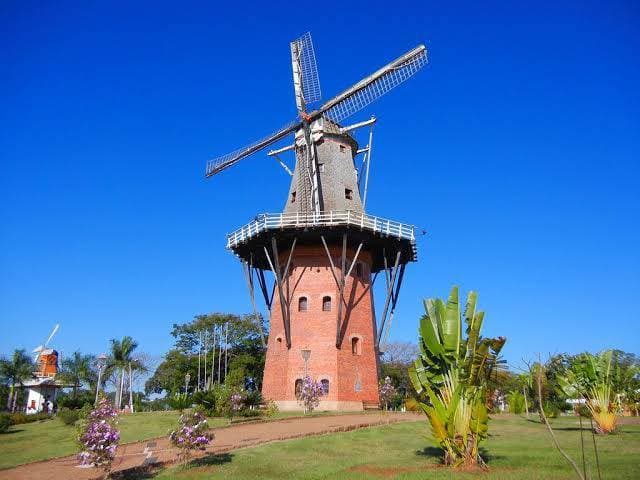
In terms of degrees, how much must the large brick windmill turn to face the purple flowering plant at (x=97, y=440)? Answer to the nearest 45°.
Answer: approximately 45° to its left

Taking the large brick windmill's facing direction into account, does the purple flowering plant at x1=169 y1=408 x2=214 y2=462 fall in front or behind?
in front

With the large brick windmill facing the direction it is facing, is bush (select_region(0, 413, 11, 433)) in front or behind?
in front

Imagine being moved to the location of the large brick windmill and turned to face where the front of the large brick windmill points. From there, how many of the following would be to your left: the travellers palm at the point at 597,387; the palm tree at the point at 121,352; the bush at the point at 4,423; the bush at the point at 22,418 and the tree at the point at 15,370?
1

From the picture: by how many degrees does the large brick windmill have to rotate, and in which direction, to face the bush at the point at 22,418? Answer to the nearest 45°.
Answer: approximately 45° to its right

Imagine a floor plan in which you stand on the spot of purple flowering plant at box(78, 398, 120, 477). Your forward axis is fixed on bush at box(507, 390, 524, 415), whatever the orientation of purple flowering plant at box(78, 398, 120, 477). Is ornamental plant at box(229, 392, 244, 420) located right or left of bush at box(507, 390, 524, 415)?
left

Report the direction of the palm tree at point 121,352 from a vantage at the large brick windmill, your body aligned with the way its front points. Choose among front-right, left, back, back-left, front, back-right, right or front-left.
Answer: right

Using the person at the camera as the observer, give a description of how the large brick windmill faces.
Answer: facing the viewer and to the left of the viewer

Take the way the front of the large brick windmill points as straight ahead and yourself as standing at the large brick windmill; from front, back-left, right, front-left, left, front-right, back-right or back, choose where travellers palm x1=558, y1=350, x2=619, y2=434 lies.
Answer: left
